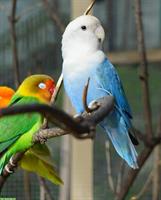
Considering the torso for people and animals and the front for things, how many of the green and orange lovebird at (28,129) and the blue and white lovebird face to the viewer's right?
1

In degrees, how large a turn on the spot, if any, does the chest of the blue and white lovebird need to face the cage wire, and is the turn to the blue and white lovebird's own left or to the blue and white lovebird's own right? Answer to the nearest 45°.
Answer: approximately 135° to the blue and white lovebird's own right

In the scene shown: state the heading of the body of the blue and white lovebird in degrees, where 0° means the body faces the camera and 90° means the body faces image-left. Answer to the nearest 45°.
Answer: approximately 45°

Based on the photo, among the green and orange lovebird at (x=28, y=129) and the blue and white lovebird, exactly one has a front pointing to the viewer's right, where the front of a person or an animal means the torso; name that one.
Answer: the green and orange lovebird

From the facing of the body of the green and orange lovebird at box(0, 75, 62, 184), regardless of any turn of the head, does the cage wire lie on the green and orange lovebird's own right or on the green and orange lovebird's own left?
on the green and orange lovebird's own left

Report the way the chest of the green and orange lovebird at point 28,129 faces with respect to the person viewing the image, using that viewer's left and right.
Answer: facing to the right of the viewer
